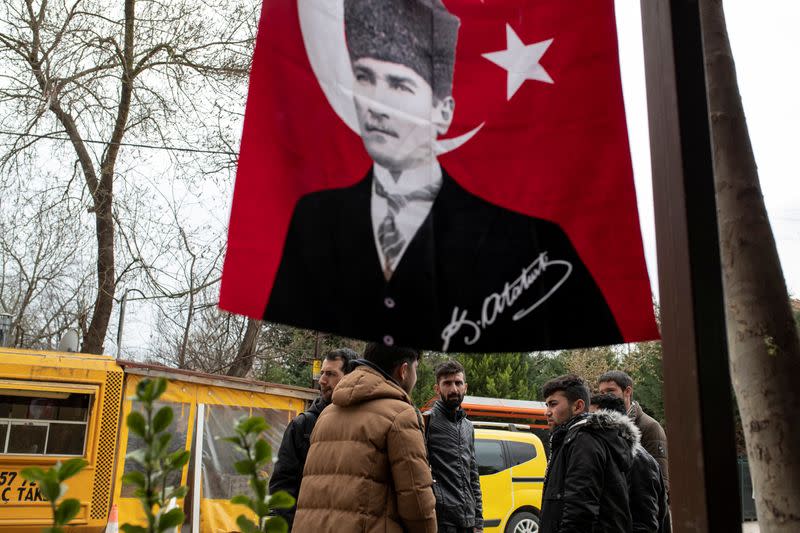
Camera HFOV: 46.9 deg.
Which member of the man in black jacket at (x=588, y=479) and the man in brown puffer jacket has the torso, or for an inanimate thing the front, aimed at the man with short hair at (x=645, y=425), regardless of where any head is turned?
the man in brown puffer jacket

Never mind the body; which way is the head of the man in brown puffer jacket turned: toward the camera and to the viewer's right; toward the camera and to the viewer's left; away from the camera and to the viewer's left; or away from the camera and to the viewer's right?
away from the camera and to the viewer's right

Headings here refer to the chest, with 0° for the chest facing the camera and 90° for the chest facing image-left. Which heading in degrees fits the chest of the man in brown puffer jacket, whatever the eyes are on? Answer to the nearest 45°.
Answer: approximately 225°

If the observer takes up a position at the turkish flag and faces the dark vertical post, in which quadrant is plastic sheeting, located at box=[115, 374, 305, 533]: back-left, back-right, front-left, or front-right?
back-left
